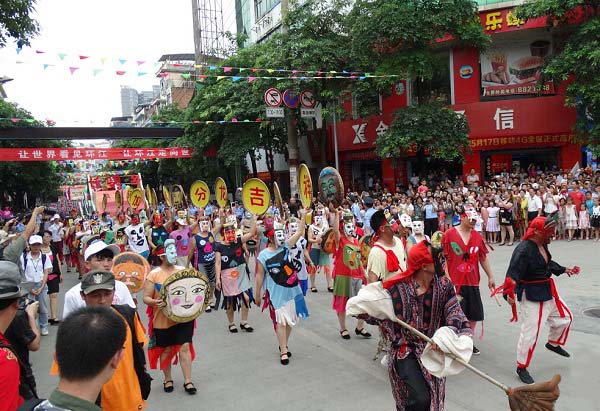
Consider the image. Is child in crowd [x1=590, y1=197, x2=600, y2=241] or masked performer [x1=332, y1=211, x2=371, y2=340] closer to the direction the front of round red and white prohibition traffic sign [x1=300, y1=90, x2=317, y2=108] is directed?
the masked performer

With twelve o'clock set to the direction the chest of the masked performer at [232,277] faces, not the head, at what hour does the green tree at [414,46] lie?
The green tree is roughly at 7 o'clock from the masked performer.

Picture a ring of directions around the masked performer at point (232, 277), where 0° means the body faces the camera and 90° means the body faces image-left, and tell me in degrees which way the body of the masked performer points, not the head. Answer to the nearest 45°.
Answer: approximately 0°

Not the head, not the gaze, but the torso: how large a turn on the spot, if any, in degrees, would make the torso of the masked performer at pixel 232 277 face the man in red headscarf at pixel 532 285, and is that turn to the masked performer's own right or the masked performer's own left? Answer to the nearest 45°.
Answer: approximately 45° to the masked performer's own left

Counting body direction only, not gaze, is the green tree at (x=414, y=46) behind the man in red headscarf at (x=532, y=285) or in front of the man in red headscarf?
behind

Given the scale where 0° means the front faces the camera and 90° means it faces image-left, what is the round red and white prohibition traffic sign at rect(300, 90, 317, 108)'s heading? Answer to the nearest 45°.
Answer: approximately 0°

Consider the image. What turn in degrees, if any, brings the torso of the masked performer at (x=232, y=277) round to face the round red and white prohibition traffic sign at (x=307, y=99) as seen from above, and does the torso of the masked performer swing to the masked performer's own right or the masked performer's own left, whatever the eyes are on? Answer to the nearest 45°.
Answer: approximately 180°

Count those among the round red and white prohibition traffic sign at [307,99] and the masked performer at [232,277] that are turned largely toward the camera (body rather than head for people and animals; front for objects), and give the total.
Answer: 2

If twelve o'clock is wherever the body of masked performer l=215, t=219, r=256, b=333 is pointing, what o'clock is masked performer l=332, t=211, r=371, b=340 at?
masked performer l=332, t=211, r=371, b=340 is roughly at 10 o'clock from masked performer l=215, t=219, r=256, b=333.

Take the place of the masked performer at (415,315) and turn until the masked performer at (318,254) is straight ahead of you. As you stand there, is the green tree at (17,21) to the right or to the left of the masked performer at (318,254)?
left
